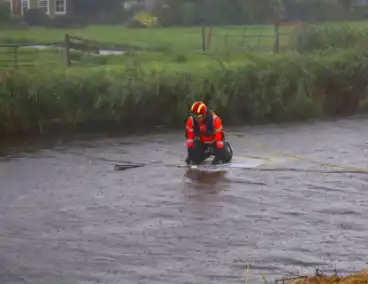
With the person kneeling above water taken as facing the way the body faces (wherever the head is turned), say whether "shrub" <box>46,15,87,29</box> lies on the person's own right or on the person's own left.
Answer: on the person's own right

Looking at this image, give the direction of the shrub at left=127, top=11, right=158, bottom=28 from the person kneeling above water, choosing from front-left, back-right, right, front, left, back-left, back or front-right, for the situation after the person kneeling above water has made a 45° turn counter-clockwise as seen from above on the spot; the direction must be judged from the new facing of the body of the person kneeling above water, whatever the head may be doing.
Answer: back

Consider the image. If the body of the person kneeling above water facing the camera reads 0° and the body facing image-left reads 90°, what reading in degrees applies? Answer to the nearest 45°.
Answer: approximately 45°

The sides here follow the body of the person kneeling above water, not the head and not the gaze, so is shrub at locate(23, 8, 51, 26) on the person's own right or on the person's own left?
on the person's own right

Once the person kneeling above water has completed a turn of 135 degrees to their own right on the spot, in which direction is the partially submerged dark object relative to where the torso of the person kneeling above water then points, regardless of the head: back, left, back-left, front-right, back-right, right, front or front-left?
front-left
